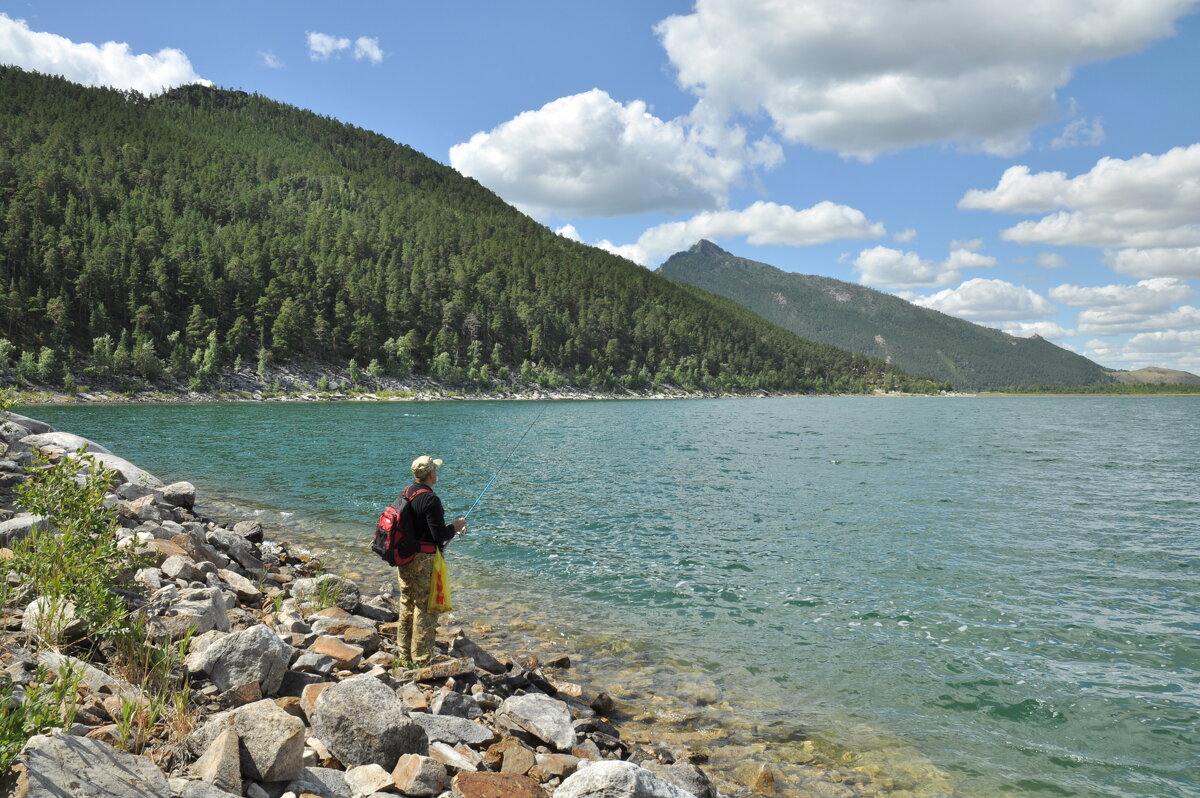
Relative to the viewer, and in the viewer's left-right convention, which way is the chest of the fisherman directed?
facing away from the viewer and to the right of the viewer

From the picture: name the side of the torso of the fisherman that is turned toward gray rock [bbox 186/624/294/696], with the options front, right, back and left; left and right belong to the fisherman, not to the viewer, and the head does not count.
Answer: back

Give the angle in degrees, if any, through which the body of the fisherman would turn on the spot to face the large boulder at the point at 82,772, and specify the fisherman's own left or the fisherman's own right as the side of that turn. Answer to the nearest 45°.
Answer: approximately 135° to the fisherman's own right

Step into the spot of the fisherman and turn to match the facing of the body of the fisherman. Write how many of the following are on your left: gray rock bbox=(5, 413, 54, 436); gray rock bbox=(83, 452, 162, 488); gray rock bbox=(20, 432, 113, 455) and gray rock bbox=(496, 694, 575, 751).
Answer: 3

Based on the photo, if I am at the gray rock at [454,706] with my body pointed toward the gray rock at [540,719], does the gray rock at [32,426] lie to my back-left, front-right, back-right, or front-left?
back-left

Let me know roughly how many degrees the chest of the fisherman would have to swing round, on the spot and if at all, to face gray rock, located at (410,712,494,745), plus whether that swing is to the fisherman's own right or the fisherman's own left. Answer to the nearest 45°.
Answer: approximately 135° to the fisherman's own right

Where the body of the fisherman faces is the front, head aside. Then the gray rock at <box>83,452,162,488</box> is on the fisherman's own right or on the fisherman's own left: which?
on the fisherman's own left

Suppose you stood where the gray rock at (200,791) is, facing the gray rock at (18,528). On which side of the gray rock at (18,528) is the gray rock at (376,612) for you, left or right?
right

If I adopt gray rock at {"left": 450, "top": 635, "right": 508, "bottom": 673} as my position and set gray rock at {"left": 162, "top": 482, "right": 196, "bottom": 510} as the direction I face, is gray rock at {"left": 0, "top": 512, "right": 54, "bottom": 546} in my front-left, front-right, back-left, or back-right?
front-left

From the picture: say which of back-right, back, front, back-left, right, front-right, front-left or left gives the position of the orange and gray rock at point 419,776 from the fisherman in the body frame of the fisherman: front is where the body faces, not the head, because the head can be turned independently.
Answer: back-right

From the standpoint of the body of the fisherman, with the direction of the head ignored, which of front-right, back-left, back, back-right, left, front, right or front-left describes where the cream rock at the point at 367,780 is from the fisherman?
back-right

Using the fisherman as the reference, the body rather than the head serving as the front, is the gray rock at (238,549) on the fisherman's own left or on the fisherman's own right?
on the fisherman's own left

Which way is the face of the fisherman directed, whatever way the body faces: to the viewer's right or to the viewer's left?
to the viewer's right
